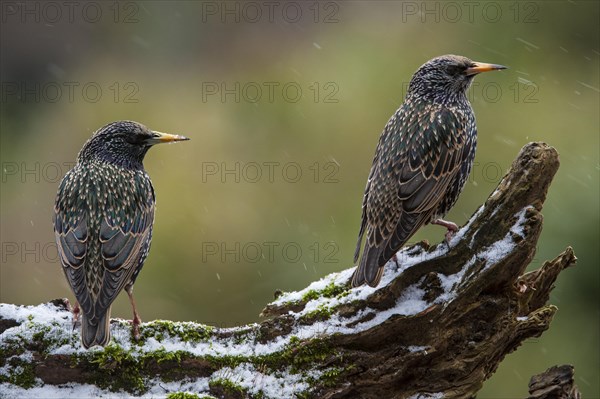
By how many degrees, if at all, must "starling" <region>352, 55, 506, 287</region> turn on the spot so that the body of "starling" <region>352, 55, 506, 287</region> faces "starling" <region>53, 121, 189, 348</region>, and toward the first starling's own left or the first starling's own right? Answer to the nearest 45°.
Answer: approximately 135° to the first starling's own left

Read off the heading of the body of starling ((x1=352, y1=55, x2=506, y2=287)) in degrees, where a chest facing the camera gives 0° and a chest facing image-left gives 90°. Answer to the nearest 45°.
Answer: approximately 225°
